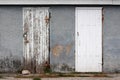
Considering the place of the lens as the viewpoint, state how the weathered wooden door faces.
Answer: facing the viewer

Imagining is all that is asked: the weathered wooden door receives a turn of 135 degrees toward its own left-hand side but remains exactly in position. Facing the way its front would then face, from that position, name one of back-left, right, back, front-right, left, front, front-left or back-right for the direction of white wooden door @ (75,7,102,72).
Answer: front-right
